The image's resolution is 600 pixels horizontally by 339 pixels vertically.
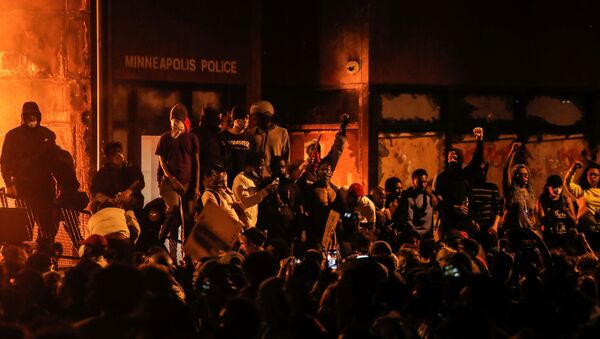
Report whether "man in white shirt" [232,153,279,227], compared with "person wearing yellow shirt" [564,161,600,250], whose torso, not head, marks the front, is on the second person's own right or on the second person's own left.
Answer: on the second person's own right

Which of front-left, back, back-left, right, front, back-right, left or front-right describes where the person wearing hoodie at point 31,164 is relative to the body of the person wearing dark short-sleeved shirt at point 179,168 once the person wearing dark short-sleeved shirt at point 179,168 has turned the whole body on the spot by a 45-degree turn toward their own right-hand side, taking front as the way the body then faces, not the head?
front-right

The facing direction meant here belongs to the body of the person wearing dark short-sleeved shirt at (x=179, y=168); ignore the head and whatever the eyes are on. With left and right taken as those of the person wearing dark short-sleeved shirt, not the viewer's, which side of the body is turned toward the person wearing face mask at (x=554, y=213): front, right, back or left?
left

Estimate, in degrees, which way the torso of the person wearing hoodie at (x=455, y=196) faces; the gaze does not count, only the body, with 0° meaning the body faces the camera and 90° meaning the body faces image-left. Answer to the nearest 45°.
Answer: approximately 0°

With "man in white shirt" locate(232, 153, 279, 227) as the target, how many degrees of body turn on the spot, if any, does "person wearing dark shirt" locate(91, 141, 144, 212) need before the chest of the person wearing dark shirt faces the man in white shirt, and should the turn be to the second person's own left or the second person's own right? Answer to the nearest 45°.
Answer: approximately 90° to the second person's own left

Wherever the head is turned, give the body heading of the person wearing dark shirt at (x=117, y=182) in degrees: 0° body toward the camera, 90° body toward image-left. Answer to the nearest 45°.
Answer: approximately 0°
